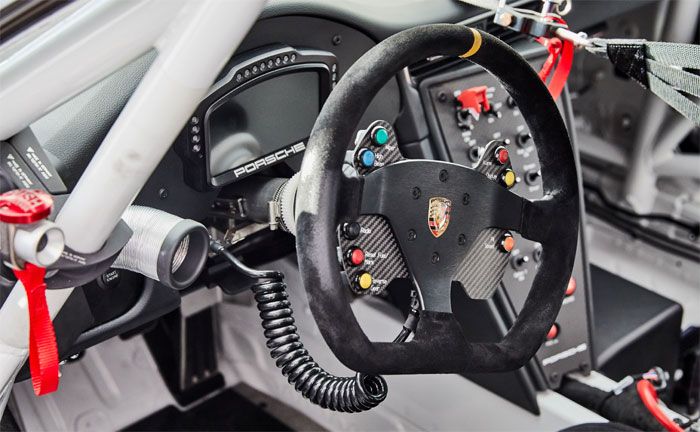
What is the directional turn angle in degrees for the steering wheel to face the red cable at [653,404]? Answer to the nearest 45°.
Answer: approximately 90° to its left

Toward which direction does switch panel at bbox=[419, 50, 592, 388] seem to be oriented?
toward the camera

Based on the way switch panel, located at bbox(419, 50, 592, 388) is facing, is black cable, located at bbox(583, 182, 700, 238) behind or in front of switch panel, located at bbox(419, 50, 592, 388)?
behind

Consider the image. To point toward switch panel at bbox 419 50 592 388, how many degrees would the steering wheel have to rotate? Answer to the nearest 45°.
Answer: approximately 135° to its left

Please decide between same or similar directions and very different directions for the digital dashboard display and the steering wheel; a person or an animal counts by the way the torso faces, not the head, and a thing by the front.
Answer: same or similar directions

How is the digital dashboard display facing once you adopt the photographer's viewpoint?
facing the viewer and to the right of the viewer
